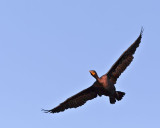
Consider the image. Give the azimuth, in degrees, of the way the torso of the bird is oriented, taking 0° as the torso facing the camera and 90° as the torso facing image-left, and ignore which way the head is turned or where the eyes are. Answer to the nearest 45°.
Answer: approximately 45°
